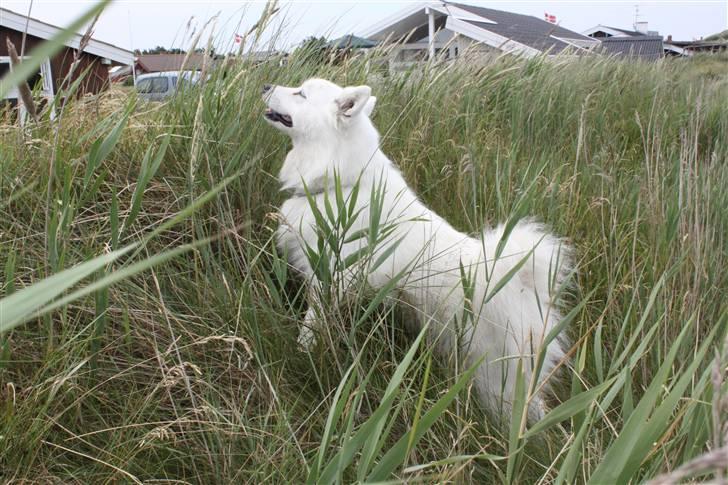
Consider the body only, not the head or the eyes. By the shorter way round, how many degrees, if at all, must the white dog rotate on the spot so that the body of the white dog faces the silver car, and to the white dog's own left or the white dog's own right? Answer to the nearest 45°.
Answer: approximately 45° to the white dog's own right

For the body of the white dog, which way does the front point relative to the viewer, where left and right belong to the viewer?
facing to the left of the viewer
